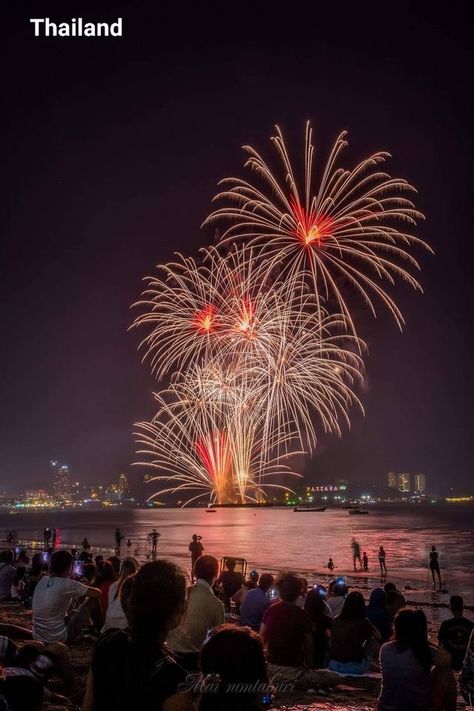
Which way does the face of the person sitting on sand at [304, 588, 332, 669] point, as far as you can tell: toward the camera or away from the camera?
away from the camera

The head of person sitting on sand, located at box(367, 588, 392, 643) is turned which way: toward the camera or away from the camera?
away from the camera

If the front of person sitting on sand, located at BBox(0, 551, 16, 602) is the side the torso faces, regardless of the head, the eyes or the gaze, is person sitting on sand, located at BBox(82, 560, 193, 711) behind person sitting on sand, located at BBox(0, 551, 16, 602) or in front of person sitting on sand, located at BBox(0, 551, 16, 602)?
behind

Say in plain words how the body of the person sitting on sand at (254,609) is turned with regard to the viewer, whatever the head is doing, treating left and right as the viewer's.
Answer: facing away from the viewer and to the right of the viewer

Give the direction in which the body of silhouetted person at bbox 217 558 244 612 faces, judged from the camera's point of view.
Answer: away from the camera

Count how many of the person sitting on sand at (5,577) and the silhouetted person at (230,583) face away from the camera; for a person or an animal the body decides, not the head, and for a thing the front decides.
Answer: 2

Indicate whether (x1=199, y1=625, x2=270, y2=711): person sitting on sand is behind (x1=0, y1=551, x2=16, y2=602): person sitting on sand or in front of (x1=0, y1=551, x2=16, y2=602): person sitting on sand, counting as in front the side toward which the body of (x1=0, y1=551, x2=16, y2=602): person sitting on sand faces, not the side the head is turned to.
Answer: behind

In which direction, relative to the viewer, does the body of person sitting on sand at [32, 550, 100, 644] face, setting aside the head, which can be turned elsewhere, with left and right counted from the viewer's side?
facing away from the viewer and to the right of the viewer

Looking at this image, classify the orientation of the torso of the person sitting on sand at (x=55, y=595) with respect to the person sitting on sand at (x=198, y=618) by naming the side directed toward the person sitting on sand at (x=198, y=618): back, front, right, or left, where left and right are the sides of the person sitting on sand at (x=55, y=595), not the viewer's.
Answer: right

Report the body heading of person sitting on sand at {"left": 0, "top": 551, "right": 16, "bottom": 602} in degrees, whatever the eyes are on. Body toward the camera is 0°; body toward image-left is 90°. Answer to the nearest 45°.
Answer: approximately 180°

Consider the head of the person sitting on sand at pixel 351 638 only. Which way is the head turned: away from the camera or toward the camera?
away from the camera
